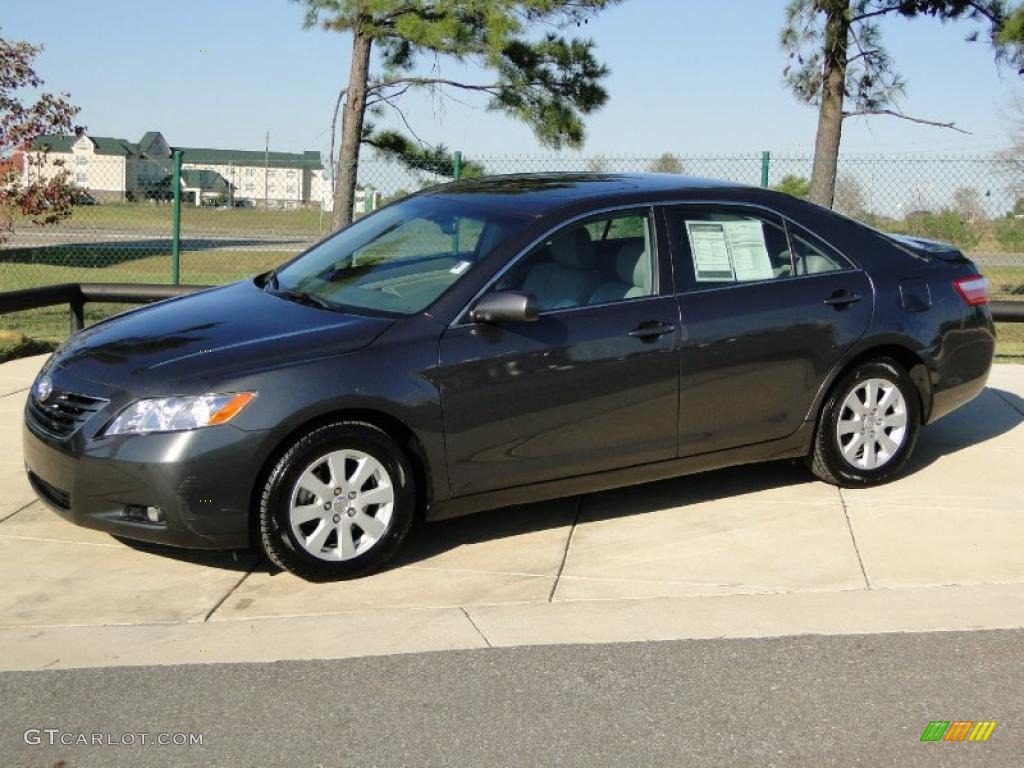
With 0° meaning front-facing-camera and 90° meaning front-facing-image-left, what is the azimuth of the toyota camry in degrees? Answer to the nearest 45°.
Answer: approximately 45°

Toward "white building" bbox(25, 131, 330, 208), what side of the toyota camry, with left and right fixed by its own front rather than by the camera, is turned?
right

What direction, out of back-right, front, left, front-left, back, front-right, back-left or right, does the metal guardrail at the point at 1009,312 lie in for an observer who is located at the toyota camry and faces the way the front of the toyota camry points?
back

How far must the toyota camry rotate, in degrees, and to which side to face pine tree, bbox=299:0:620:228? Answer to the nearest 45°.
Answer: approximately 135° to its right

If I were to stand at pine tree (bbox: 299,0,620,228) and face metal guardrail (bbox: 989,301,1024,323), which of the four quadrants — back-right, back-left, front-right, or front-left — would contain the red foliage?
back-right

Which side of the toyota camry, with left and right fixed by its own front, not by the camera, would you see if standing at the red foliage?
right

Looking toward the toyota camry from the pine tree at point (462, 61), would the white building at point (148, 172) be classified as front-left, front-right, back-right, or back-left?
back-right

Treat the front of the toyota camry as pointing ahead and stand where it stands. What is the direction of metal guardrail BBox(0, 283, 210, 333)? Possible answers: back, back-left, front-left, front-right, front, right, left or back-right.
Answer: right
